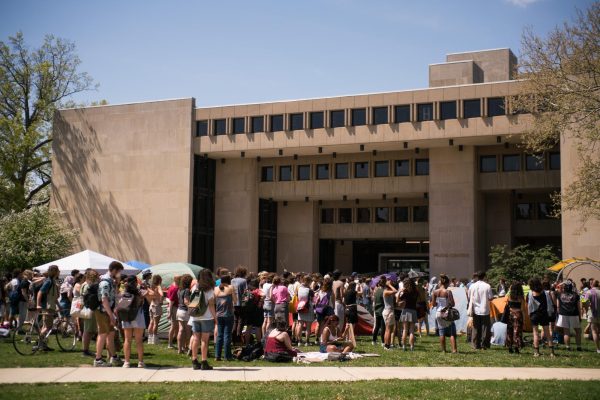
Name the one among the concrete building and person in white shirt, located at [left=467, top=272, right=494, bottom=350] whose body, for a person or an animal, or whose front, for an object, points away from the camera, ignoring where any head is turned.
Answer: the person in white shirt

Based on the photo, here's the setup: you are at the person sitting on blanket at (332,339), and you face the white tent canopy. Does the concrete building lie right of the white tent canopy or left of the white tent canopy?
right

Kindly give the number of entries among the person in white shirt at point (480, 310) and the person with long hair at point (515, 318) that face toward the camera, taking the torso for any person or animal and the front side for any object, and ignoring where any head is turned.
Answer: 0

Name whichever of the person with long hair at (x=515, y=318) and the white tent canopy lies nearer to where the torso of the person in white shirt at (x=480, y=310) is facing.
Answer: the white tent canopy

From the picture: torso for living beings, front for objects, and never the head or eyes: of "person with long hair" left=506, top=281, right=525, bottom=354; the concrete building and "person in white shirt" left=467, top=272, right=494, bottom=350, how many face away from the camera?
2

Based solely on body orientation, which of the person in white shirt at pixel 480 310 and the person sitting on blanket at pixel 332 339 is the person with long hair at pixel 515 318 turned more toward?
the person in white shirt

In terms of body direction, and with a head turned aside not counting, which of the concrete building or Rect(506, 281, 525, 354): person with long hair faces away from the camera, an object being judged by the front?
the person with long hair

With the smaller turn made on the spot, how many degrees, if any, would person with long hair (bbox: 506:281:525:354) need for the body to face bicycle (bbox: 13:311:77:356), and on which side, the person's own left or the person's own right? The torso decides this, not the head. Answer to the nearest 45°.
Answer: approximately 90° to the person's own left

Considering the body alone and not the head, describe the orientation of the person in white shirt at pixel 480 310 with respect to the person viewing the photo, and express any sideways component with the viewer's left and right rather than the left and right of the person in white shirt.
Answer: facing away from the viewer

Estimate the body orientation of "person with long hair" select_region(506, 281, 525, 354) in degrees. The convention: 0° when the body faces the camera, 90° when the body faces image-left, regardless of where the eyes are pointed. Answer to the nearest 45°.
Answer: approximately 180°

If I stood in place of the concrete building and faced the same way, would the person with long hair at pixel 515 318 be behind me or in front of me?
in front

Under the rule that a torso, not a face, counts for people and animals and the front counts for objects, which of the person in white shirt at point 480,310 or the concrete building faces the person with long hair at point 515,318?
the concrete building

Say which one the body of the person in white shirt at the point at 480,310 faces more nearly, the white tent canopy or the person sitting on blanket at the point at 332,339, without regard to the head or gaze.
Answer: the white tent canopy

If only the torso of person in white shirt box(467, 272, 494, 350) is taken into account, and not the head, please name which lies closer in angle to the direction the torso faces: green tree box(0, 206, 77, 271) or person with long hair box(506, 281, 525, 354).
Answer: the green tree

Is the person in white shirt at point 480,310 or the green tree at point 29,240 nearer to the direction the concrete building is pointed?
the person in white shirt
